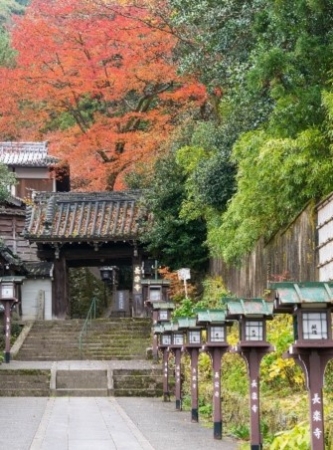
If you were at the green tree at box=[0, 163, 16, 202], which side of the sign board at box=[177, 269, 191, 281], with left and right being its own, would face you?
right

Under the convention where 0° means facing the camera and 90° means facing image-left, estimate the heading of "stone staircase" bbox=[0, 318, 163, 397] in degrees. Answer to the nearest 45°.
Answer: approximately 0°

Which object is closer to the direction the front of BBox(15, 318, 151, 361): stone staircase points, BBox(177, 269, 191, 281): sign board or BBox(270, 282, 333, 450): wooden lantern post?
the wooden lantern post

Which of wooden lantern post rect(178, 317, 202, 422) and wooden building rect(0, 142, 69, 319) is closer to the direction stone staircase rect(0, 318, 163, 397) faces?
the wooden lantern post

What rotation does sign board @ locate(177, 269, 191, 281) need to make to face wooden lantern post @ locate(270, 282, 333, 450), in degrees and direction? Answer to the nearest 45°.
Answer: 0° — it already faces it

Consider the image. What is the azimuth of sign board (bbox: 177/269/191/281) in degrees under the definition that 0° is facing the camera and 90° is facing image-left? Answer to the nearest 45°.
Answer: approximately 0°

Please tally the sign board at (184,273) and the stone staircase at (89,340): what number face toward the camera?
2
